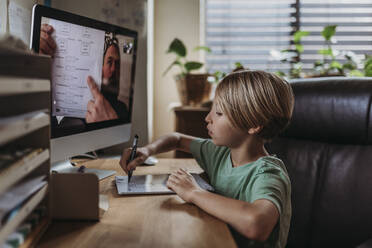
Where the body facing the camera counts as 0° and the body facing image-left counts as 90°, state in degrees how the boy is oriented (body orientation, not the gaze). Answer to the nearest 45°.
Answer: approximately 45°

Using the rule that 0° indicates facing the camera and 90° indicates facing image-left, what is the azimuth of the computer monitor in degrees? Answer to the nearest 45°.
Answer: approximately 315°

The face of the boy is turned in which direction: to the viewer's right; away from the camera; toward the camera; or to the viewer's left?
to the viewer's left
